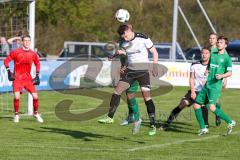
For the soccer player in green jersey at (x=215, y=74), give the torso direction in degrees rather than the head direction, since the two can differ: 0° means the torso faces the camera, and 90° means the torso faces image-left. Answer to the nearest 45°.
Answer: approximately 45°

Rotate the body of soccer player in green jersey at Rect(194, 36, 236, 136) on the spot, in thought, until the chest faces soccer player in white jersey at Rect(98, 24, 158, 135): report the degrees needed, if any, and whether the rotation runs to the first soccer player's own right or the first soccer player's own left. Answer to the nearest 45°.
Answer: approximately 45° to the first soccer player's own right

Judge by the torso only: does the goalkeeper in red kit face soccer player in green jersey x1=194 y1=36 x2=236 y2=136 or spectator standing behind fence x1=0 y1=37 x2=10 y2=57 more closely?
the soccer player in green jersey

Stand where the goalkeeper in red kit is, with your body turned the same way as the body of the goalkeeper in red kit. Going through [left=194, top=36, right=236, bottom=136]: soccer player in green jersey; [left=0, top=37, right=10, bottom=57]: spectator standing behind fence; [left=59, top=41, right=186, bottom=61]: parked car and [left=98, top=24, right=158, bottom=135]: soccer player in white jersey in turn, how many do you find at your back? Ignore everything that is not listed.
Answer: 2

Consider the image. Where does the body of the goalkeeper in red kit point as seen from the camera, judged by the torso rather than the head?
toward the camera
